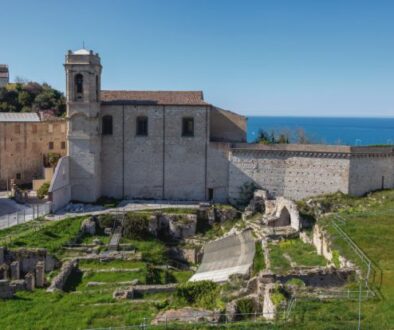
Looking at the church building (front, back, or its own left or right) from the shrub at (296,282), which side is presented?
left

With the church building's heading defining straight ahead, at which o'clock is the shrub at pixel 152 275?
The shrub is roughly at 9 o'clock from the church building.

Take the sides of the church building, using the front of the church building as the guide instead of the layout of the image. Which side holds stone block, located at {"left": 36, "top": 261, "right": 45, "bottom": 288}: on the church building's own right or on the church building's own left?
on the church building's own left

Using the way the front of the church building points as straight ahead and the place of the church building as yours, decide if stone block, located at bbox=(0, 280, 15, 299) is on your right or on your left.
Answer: on your left

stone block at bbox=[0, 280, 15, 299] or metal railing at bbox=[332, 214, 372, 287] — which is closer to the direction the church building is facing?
the stone block

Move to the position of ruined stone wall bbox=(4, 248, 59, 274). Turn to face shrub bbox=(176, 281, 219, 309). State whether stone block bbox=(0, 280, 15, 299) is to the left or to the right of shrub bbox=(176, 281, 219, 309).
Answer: right

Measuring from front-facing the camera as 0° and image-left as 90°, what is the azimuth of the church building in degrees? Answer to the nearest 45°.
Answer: approximately 90°

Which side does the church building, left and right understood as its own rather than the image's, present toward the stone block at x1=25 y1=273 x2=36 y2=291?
left

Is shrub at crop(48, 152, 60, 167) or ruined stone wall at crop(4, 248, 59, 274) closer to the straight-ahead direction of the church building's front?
the shrub

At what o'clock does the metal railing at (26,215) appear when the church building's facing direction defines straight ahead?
The metal railing is roughly at 11 o'clock from the church building.
